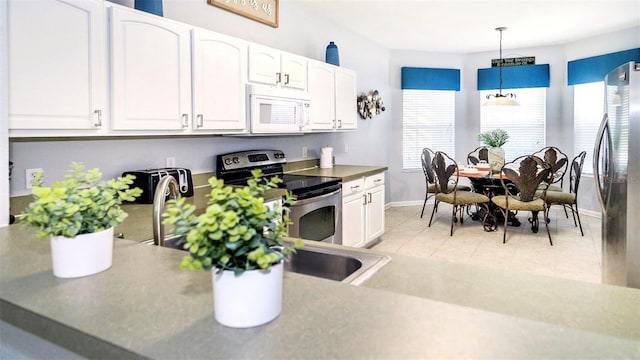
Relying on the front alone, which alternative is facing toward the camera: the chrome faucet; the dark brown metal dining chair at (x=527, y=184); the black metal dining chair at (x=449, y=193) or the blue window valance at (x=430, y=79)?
the blue window valance

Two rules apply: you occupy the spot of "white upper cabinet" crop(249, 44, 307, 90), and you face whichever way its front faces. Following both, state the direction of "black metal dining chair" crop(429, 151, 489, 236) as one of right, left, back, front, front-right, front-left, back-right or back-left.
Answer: left

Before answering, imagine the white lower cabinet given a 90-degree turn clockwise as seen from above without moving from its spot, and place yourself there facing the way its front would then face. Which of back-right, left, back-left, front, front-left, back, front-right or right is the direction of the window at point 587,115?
back

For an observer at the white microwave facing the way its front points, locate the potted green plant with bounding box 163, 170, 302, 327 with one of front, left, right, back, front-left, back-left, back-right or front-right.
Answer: front-right

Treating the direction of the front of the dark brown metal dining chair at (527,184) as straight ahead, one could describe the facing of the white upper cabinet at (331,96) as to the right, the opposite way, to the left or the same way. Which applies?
the opposite way

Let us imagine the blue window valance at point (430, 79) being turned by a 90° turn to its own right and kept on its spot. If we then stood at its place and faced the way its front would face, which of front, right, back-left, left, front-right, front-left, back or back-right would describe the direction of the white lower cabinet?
left

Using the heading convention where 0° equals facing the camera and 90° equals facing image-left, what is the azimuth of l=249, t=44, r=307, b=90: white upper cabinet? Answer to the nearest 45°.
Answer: approximately 315°

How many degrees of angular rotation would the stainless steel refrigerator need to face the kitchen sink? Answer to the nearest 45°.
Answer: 0° — it already faces it

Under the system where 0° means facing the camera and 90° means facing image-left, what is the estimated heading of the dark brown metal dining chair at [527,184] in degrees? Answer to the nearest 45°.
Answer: approximately 135°

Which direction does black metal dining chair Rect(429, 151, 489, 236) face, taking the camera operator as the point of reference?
facing away from the viewer and to the right of the viewer

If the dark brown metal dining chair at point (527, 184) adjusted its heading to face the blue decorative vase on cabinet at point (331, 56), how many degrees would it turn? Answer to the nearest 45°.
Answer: approximately 90° to its left

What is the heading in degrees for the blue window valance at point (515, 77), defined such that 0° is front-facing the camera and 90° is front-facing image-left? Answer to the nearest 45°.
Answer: approximately 0°

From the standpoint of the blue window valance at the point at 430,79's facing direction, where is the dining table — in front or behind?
in front

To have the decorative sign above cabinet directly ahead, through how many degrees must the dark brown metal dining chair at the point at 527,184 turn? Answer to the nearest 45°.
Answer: approximately 90° to its left

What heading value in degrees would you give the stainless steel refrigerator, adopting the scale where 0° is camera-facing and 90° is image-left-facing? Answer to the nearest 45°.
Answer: approximately 45°
